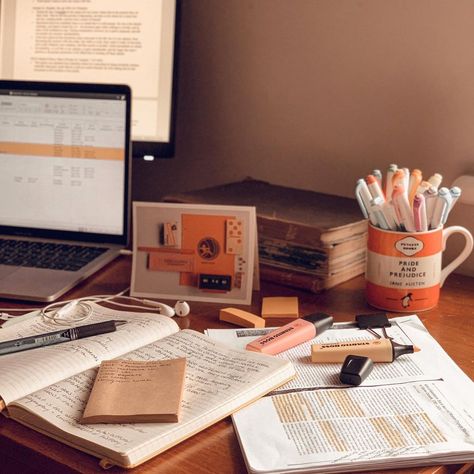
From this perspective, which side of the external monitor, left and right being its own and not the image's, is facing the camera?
front

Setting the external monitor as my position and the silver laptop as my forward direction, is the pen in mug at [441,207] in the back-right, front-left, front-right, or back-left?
front-left

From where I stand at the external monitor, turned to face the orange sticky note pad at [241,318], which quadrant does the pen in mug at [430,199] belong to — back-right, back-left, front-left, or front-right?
front-left

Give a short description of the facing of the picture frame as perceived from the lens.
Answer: facing the viewer

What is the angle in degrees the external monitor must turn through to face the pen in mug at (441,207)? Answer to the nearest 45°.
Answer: approximately 45° to its left

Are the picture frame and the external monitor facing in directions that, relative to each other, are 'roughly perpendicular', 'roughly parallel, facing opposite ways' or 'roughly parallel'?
roughly parallel

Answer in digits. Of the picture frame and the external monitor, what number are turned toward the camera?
2
